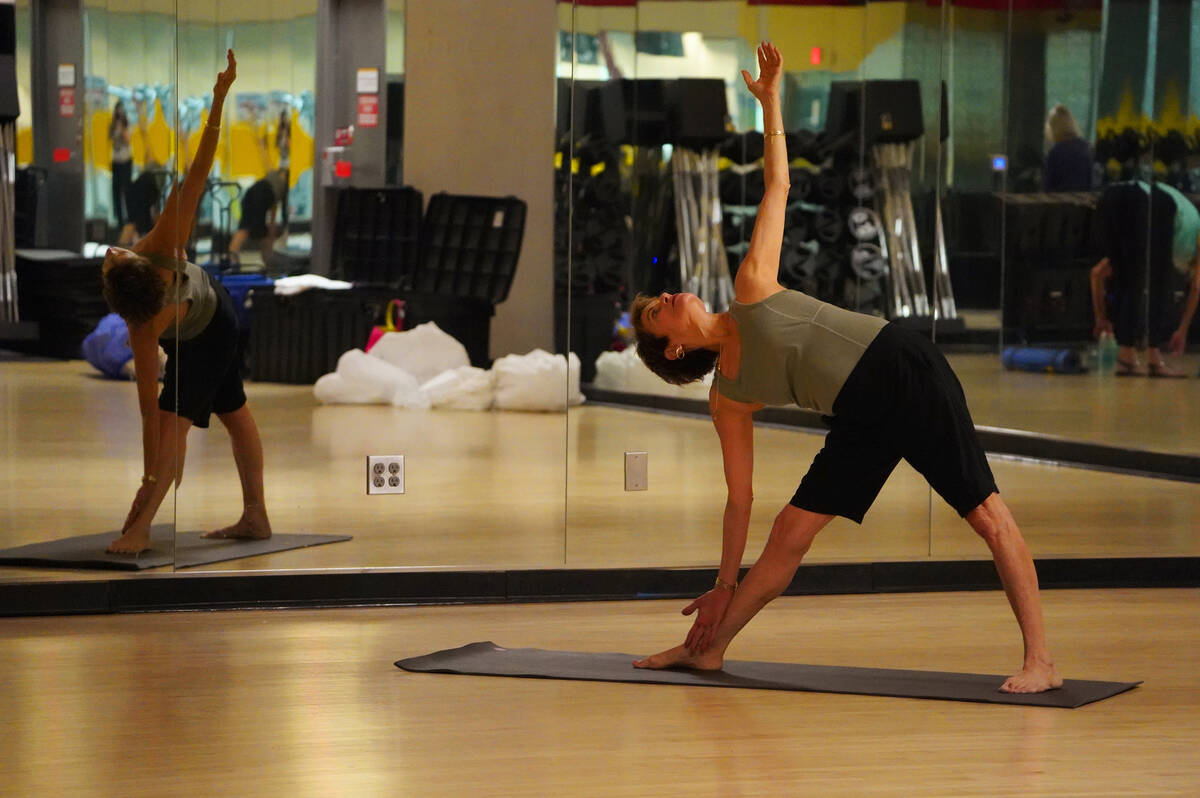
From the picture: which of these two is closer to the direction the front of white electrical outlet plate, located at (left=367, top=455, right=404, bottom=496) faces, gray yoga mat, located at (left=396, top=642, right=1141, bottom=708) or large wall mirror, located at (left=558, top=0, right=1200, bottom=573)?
the gray yoga mat

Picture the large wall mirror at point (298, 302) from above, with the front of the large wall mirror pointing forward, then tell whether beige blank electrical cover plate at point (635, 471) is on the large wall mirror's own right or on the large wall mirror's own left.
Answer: on the large wall mirror's own left

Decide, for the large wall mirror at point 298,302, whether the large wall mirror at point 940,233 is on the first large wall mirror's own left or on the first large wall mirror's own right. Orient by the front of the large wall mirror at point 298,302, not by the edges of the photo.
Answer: on the first large wall mirror's own left

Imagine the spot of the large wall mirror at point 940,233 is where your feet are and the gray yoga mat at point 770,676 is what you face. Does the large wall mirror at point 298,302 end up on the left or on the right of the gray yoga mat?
right

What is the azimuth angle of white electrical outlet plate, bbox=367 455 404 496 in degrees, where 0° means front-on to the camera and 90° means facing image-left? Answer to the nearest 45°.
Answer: approximately 0°

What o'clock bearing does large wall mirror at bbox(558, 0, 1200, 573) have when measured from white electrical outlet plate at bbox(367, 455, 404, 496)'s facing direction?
The large wall mirror is roughly at 8 o'clock from the white electrical outlet plate.

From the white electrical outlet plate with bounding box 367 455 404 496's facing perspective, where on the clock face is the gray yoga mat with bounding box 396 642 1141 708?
The gray yoga mat is roughly at 11 o'clock from the white electrical outlet plate.

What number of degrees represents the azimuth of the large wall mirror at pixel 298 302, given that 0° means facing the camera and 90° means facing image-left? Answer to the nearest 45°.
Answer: approximately 0°

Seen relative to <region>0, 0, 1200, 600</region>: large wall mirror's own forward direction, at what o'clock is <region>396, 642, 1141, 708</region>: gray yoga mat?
The gray yoga mat is roughly at 11 o'clock from the large wall mirror.
